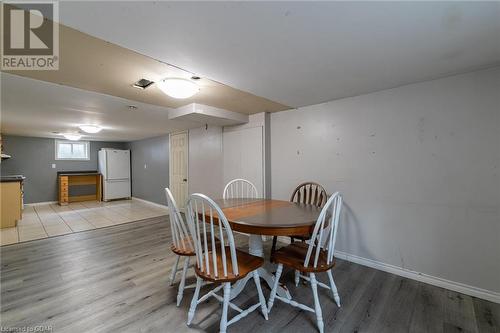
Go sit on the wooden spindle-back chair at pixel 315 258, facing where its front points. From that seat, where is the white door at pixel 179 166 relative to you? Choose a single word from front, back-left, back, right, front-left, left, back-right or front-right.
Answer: front

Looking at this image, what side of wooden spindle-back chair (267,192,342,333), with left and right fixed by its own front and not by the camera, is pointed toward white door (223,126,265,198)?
front

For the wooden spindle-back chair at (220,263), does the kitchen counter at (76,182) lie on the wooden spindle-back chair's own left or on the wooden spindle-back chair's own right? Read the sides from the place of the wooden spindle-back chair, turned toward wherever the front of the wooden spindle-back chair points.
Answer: on the wooden spindle-back chair's own left

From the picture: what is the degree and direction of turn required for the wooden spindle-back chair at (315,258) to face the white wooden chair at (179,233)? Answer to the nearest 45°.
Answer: approximately 45° to its left

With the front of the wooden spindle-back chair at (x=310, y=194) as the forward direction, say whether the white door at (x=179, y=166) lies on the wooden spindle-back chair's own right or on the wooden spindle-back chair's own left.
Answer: on the wooden spindle-back chair's own right

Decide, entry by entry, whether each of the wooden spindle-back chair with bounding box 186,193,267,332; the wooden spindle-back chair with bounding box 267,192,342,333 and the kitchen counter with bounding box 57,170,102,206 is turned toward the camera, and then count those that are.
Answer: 1

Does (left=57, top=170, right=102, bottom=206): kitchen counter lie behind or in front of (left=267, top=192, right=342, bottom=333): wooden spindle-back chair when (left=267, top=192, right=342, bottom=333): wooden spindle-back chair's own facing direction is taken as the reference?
in front

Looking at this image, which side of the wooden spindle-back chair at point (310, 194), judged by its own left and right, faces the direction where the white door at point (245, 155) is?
right

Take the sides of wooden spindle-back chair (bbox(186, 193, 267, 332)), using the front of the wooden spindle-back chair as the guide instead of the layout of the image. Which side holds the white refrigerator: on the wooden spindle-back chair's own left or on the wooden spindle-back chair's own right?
on the wooden spindle-back chair's own left

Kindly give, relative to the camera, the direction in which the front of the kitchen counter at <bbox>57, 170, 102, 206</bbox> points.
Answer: facing the viewer

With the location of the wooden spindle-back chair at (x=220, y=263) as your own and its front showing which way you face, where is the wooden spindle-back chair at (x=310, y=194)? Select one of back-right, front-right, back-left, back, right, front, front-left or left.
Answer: front

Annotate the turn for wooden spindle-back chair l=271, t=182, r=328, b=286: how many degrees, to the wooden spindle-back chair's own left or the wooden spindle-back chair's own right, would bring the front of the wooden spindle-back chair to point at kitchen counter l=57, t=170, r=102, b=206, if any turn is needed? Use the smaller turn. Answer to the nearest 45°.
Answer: approximately 45° to the wooden spindle-back chair's own right

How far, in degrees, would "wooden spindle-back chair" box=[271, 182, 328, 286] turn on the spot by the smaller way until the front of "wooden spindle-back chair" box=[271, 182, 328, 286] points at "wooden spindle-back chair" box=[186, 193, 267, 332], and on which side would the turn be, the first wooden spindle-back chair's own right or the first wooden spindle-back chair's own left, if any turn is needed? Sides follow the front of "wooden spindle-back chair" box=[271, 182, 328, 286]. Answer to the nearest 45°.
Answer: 0° — it already faces it

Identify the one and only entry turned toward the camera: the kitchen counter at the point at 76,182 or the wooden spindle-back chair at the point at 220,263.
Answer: the kitchen counter

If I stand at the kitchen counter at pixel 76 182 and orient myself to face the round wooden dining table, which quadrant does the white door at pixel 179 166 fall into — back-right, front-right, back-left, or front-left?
front-left

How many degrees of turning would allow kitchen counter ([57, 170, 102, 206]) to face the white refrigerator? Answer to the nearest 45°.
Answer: approximately 45° to its left

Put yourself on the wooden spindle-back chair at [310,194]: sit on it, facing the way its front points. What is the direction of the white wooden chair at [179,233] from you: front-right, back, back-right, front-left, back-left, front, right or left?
front

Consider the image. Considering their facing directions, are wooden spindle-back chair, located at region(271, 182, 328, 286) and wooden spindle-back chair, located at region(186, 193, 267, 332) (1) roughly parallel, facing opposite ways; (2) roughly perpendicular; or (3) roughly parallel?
roughly parallel, facing opposite ways

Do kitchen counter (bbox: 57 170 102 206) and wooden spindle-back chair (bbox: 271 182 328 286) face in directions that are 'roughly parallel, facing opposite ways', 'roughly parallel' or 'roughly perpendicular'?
roughly perpendicular
